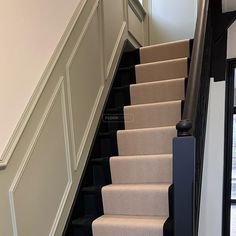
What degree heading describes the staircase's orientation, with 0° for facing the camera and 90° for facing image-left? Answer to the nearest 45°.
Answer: approximately 0°
